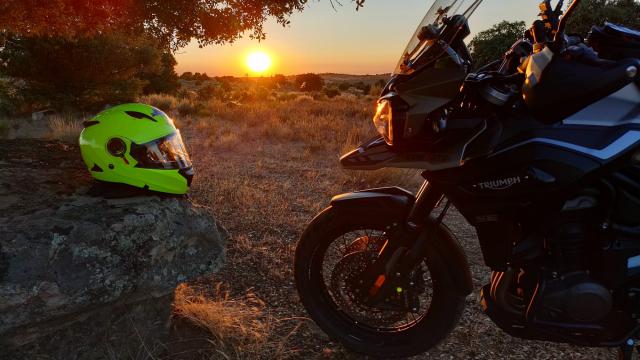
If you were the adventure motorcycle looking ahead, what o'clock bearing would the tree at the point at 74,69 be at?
The tree is roughly at 1 o'clock from the adventure motorcycle.

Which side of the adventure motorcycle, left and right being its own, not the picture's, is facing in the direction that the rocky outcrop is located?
front

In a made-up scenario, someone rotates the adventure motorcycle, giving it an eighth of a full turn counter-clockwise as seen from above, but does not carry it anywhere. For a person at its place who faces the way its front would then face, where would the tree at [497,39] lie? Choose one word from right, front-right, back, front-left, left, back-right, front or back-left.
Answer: back-right

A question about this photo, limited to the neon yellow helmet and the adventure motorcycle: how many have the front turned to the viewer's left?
1

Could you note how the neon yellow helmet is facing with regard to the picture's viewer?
facing to the right of the viewer

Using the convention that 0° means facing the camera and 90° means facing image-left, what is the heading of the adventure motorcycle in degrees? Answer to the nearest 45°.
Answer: approximately 90°

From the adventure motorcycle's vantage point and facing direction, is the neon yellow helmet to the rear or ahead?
ahead

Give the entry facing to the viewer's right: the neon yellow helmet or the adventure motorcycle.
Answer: the neon yellow helmet

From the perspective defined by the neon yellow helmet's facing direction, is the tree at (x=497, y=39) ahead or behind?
ahead

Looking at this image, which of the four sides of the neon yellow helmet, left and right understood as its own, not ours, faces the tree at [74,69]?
left

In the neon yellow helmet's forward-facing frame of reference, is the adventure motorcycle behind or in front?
in front

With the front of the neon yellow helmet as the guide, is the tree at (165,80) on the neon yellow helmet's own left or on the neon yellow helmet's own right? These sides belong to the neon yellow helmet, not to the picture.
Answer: on the neon yellow helmet's own left
